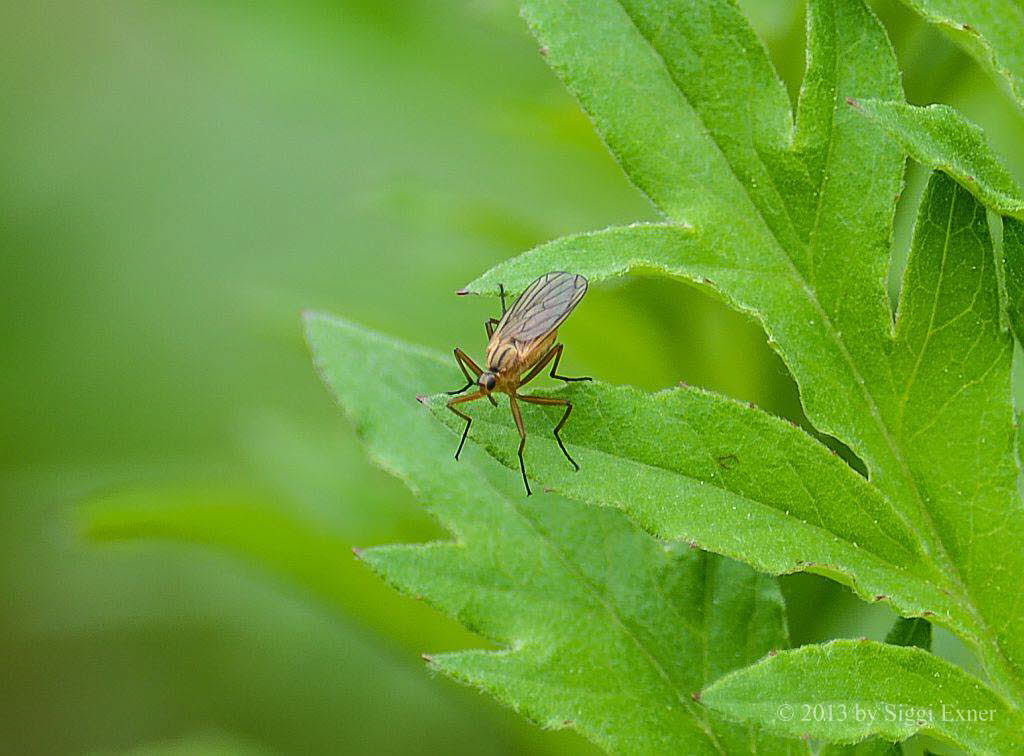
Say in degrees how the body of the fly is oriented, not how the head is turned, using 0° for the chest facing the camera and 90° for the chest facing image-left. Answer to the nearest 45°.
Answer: approximately 45°

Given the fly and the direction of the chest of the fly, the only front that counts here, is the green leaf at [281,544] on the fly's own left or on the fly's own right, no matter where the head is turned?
on the fly's own right

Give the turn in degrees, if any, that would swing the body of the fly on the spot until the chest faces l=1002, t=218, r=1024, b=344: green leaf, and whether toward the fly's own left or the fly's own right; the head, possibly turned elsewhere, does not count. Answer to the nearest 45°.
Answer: approximately 90° to the fly's own left

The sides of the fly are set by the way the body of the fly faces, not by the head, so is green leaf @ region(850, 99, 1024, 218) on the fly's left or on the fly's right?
on the fly's left
